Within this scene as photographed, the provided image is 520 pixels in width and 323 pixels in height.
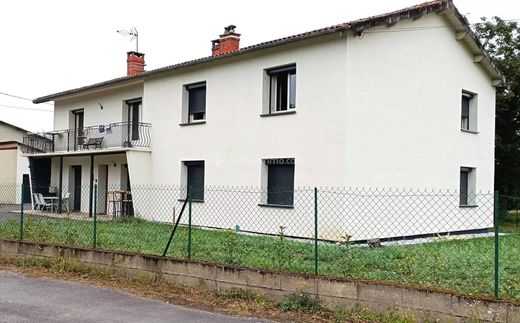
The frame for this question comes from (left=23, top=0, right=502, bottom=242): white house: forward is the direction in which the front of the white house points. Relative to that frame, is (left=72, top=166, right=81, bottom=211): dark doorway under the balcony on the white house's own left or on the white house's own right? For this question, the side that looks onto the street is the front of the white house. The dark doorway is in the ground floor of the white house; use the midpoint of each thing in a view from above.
on the white house's own right

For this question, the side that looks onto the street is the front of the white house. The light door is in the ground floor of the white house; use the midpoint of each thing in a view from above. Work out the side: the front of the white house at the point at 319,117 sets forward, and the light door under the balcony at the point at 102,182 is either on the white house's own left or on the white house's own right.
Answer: on the white house's own right

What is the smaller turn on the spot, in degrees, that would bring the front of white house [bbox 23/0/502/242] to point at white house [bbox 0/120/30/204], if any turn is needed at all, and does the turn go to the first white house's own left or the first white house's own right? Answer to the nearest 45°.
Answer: approximately 90° to the first white house's own right

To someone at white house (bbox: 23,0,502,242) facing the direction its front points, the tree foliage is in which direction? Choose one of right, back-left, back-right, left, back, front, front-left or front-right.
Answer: back

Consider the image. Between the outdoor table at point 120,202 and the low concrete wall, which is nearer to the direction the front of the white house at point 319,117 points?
the low concrete wall

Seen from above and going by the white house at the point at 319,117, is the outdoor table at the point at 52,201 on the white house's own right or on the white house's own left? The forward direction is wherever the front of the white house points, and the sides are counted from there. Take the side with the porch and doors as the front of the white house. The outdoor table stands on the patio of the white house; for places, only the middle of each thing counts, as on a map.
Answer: on the white house's own right

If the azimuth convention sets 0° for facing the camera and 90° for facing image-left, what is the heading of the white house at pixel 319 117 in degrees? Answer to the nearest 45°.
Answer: approximately 45°
